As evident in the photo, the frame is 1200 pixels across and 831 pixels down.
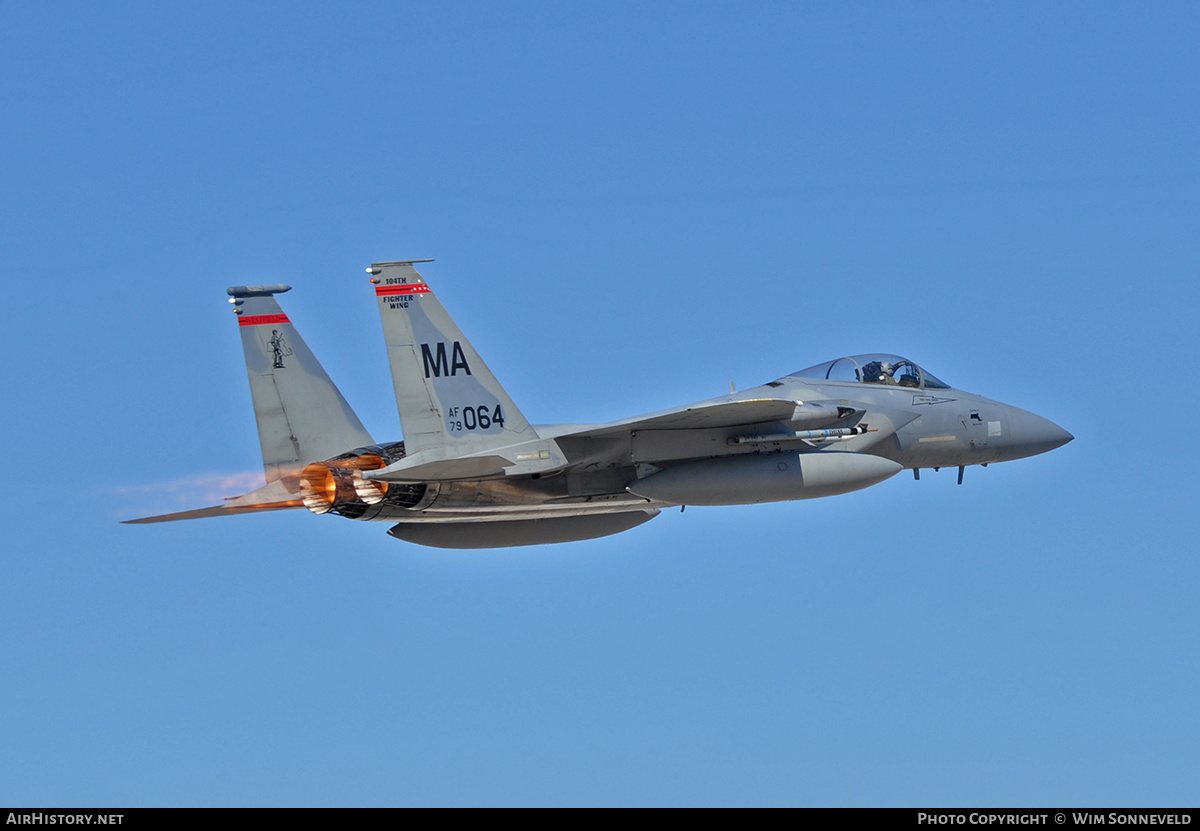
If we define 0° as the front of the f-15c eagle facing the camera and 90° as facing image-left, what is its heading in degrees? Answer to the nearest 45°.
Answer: approximately 225°
